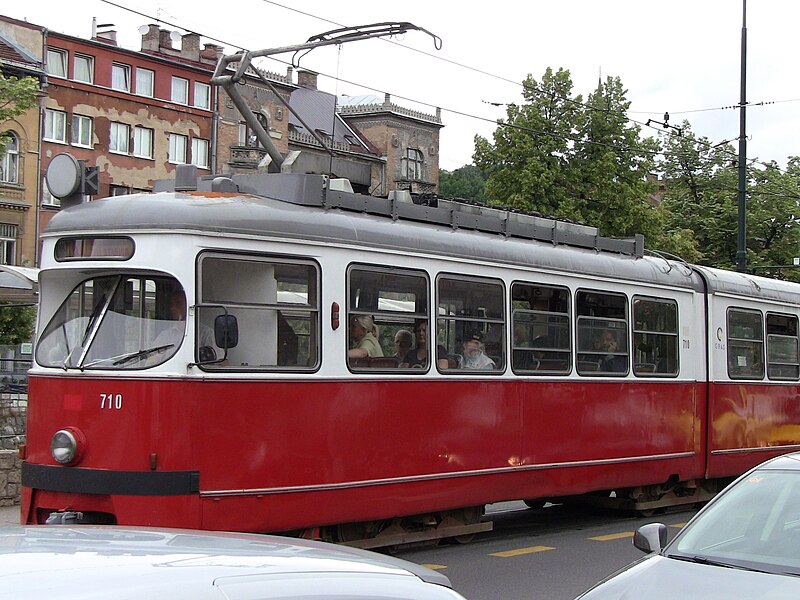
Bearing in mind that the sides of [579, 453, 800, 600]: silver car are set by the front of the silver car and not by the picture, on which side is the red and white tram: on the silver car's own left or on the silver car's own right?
on the silver car's own right

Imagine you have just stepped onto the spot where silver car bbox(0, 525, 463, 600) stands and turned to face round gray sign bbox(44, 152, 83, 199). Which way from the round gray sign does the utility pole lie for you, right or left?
right

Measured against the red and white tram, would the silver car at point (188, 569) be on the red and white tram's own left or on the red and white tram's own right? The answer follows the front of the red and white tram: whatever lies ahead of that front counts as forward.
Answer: on the red and white tram's own left

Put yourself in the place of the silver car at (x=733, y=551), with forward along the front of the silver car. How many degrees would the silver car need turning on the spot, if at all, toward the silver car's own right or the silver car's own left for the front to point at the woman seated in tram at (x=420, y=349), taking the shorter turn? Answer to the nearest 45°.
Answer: approximately 90° to the silver car's own right

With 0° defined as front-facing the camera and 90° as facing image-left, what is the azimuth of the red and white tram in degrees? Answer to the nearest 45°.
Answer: approximately 45°

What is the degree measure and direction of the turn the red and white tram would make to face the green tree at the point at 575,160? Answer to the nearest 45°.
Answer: approximately 135° to its right
